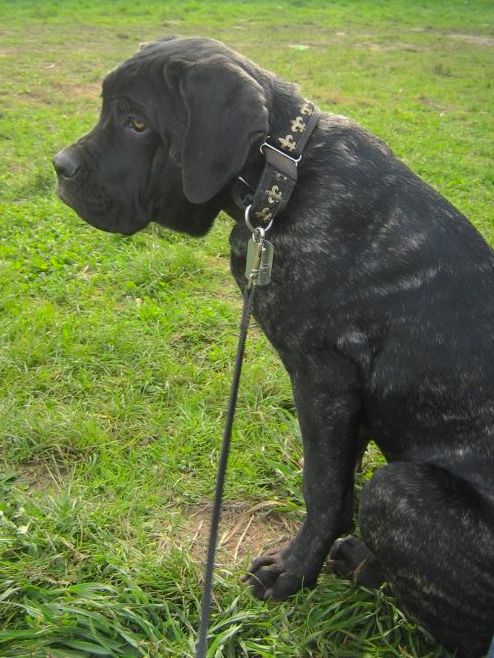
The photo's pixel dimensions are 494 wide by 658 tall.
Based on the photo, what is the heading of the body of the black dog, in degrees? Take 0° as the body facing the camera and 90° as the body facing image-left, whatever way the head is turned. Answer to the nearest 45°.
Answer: approximately 90°
